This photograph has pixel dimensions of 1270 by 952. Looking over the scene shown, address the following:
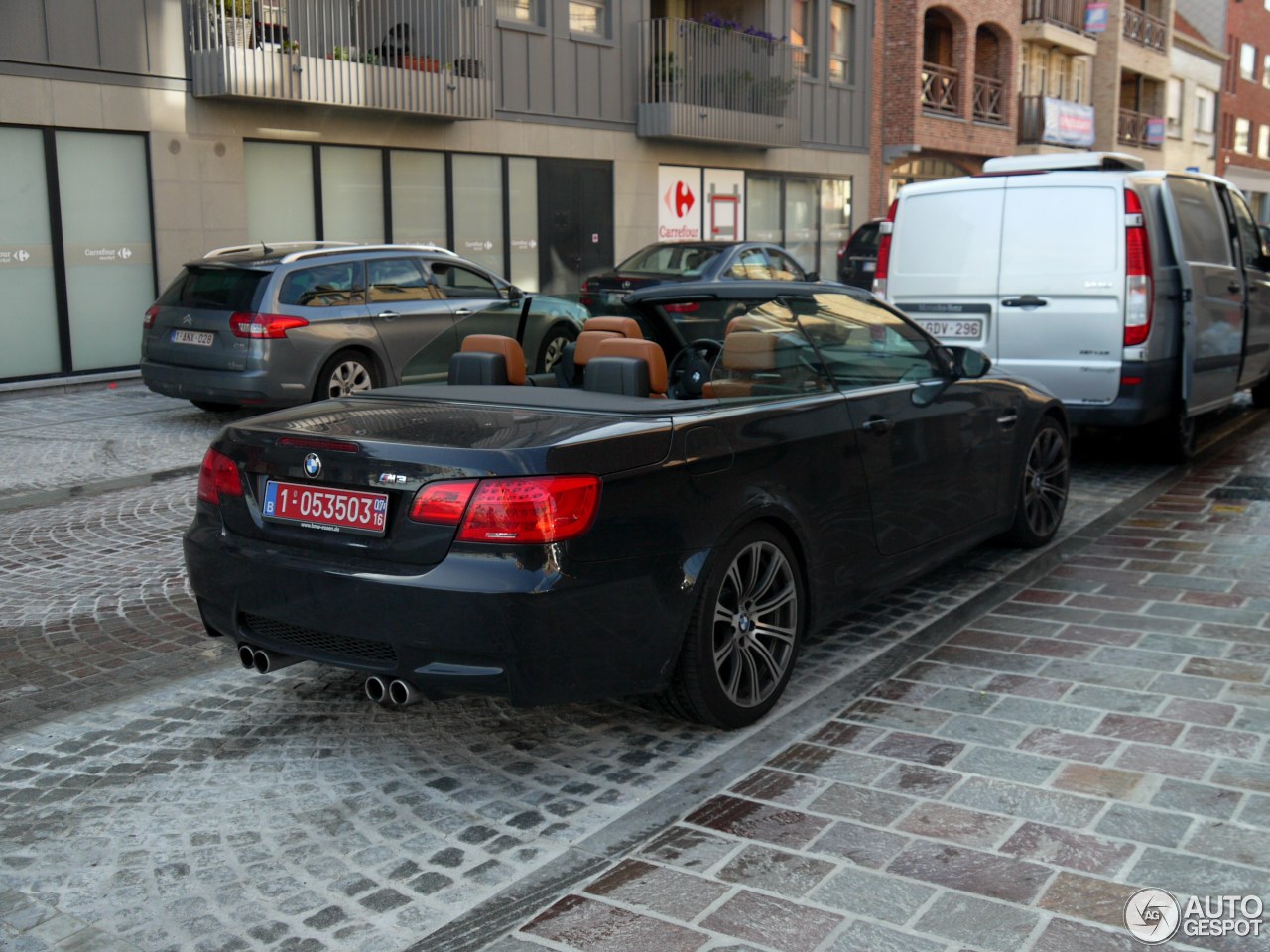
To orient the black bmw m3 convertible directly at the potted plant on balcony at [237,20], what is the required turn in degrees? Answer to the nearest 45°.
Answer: approximately 45° to its left

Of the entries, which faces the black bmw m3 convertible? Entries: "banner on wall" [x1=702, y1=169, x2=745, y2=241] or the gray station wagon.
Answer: the banner on wall

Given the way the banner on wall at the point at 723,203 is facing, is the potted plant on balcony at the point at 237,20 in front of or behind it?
in front

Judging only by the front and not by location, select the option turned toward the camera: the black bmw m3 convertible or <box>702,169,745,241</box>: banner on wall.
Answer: the banner on wall

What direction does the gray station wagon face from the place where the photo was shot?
facing away from the viewer and to the right of the viewer

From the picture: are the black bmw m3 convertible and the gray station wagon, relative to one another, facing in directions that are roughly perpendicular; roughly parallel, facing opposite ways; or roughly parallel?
roughly parallel

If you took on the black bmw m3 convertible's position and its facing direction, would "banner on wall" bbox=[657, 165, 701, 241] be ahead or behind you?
ahead

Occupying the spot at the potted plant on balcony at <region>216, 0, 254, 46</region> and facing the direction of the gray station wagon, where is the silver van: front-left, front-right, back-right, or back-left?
front-left

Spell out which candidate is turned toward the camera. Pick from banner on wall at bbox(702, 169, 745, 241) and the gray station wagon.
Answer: the banner on wall

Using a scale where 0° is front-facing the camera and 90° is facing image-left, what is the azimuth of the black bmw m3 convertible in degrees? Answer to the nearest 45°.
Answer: approximately 225°

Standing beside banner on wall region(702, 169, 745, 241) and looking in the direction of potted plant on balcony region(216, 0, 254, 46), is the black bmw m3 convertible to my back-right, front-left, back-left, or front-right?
front-left

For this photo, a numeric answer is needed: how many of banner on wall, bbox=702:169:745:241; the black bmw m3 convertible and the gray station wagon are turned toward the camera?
1

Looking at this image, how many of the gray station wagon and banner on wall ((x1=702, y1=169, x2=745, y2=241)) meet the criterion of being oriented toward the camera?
1

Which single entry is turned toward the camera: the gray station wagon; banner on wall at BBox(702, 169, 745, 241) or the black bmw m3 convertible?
the banner on wall

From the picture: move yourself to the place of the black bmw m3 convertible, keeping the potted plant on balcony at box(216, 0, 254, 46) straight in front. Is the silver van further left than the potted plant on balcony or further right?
right

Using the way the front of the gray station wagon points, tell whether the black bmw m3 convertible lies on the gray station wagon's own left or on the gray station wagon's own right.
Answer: on the gray station wagon's own right

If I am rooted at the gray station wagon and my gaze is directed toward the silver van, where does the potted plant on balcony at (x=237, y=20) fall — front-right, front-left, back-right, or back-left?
back-left
